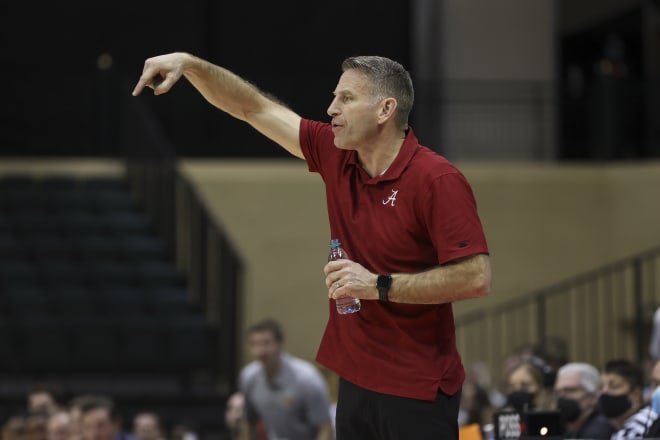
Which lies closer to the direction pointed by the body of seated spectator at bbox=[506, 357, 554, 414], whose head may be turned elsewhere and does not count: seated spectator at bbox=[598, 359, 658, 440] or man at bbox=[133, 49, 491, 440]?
the man

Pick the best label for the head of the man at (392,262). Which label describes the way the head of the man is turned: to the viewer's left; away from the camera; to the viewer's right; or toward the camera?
to the viewer's left

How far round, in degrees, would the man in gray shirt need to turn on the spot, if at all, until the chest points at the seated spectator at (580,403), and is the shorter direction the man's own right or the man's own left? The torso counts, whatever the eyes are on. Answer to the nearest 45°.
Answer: approximately 90° to the man's own left

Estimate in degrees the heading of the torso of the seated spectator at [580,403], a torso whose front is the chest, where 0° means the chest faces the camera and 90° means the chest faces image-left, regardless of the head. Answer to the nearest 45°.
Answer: approximately 45°

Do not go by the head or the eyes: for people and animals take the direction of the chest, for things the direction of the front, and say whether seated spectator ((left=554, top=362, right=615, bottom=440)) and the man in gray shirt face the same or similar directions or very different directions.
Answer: same or similar directions

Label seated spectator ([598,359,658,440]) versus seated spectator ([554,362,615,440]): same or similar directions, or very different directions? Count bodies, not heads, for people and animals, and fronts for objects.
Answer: same or similar directions

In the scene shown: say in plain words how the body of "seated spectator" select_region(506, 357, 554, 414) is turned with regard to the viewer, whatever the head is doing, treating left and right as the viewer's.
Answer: facing the viewer and to the left of the viewer

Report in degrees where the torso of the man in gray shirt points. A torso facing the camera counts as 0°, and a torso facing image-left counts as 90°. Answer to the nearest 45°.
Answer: approximately 45°

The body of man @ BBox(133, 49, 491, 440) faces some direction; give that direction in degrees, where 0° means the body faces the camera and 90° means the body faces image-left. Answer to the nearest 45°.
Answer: approximately 45°

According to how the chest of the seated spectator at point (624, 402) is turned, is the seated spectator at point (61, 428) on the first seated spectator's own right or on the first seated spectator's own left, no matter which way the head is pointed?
on the first seated spectator's own right

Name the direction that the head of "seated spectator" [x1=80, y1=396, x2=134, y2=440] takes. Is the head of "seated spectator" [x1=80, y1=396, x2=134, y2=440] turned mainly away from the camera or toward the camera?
toward the camera

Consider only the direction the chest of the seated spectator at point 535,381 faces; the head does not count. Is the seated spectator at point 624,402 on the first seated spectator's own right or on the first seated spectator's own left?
on the first seated spectator's own left
